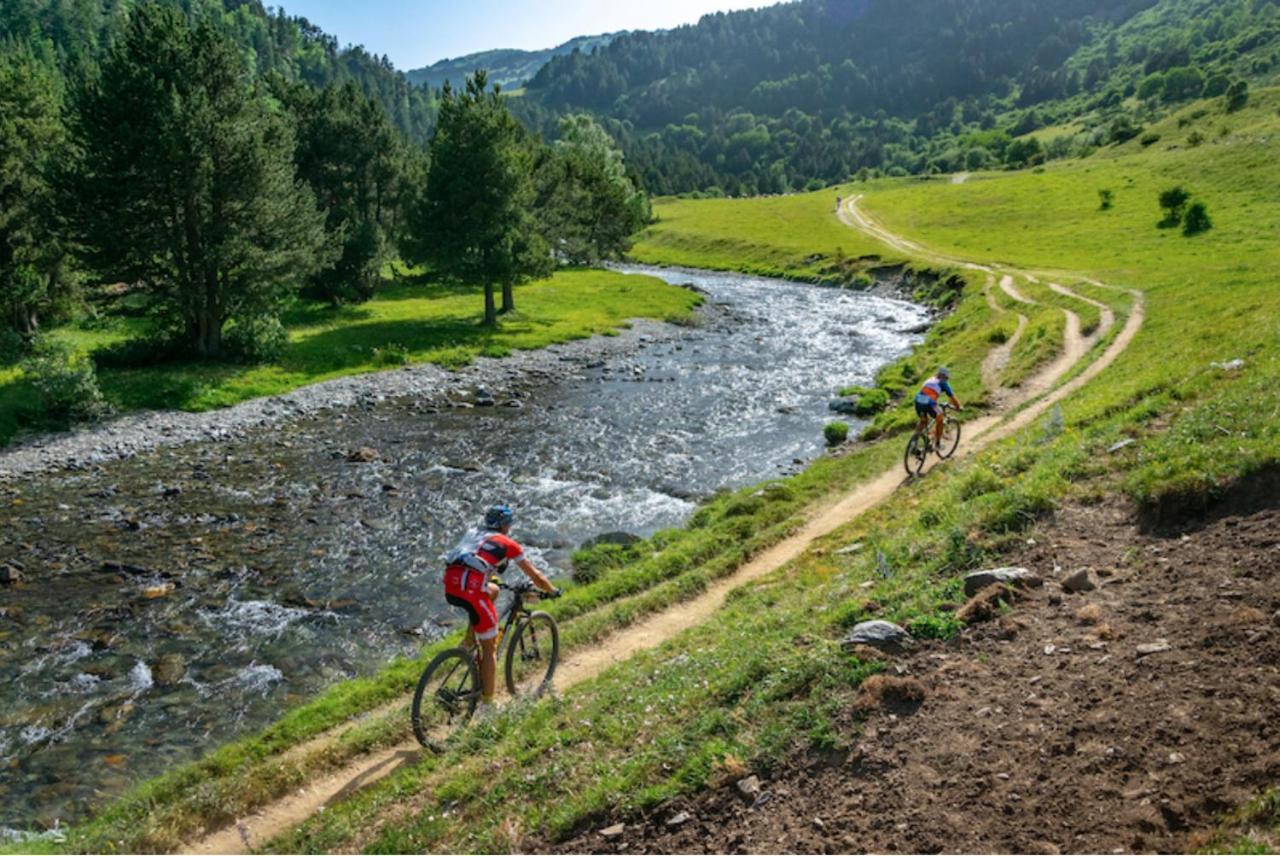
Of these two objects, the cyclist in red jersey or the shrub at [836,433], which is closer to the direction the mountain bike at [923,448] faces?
the shrub

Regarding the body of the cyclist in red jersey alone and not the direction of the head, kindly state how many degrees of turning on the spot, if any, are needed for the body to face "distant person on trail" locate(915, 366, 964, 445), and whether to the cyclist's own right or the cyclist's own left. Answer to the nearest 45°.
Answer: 0° — they already face them

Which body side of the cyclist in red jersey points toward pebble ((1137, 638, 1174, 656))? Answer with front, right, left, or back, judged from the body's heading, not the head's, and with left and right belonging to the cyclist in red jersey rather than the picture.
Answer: right

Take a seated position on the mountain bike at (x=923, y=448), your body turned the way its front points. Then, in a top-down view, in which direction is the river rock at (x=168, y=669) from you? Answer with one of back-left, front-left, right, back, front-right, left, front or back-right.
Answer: back

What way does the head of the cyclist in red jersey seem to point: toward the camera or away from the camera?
away from the camera

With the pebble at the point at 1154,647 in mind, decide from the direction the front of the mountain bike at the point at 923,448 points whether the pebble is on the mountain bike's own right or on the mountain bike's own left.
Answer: on the mountain bike's own right

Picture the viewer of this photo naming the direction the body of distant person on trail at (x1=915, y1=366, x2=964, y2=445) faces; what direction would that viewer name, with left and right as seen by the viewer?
facing away from the viewer and to the right of the viewer

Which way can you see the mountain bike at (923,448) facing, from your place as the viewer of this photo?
facing away from the viewer and to the right of the viewer

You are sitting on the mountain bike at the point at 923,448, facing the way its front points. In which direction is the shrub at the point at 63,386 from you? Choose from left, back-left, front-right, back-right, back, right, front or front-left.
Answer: back-left

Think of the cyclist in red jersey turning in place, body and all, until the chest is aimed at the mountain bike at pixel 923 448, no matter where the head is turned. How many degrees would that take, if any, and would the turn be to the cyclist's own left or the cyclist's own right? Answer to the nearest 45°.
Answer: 0° — they already face it

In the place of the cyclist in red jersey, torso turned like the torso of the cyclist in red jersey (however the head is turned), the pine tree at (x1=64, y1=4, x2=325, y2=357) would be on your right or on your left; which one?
on your left

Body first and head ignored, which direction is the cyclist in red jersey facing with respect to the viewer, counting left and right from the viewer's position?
facing away from the viewer and to the right of the viewer
